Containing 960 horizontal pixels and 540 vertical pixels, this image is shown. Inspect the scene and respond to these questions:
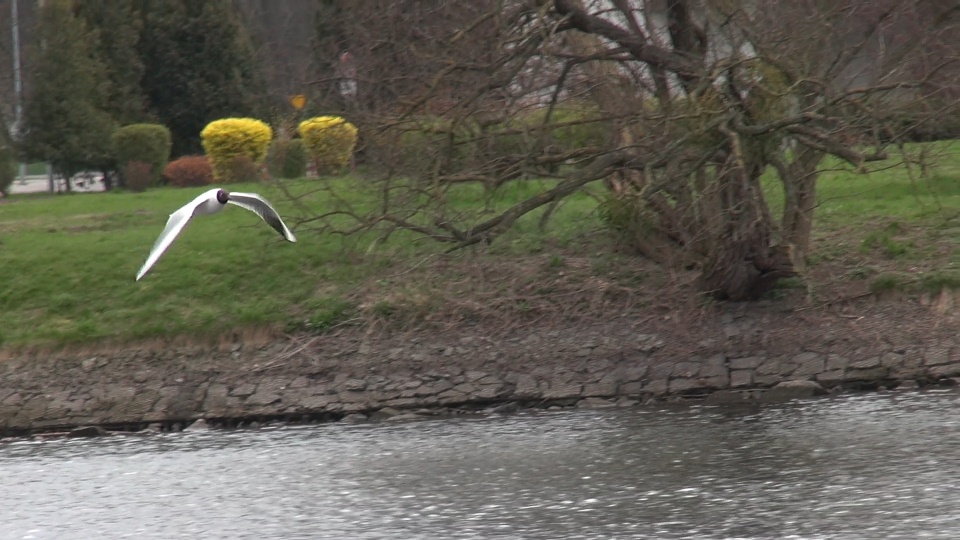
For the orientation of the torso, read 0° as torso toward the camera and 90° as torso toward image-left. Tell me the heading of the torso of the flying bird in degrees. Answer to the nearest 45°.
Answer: approximately 315°

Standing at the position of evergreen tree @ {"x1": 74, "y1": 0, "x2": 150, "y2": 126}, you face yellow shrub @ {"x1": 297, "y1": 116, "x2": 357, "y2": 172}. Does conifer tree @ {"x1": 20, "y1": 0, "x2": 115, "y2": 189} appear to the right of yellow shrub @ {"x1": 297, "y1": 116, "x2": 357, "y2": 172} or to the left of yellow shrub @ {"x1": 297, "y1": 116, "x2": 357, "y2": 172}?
right

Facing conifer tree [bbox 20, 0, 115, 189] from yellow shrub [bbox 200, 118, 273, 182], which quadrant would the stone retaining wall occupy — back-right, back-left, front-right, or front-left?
back-left

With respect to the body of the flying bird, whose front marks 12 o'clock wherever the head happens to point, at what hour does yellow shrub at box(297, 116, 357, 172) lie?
The yellow shrub is roughly at 8 o'clock from the flying bird.

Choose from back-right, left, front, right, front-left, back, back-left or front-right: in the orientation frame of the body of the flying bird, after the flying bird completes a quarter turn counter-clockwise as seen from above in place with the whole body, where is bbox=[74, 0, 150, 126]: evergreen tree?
front-left

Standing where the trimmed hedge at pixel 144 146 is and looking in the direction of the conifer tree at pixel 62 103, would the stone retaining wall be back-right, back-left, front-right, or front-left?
back-left

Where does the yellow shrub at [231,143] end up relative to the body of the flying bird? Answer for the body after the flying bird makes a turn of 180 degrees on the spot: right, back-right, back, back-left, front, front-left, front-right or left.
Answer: front-right

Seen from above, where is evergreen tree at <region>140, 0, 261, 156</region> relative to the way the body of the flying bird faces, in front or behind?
behind

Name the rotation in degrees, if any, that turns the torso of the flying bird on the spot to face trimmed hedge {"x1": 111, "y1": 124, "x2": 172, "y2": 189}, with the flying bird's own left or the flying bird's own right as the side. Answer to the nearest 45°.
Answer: approximately 135° to the flying bird's own left
